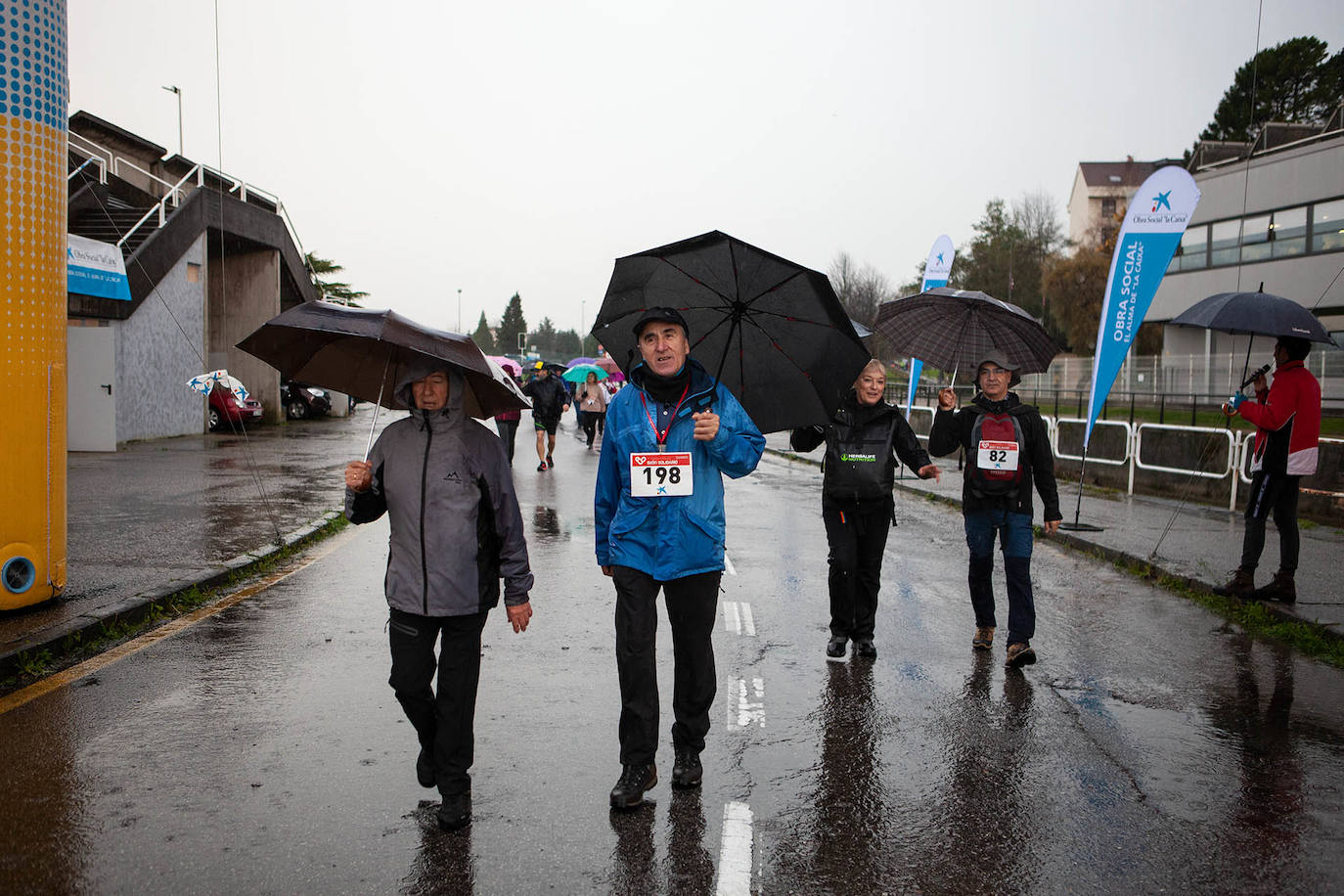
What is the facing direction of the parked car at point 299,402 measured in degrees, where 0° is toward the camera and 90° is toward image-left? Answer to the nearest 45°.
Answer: approximately 315°

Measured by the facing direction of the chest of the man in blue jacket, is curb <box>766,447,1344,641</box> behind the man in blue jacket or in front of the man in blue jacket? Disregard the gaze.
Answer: behind

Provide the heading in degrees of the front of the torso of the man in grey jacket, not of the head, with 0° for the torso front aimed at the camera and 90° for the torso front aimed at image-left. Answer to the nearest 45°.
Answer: approximately 0°

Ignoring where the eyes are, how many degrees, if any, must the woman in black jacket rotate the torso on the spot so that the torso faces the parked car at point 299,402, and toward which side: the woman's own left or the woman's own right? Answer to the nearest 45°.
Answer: approximately 135° to the woman's own right

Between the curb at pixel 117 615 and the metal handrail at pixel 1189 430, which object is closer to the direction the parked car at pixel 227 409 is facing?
the metal handrail

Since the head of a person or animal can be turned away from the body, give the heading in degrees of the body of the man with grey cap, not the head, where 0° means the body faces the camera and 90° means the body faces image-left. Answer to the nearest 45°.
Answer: approximately 0°

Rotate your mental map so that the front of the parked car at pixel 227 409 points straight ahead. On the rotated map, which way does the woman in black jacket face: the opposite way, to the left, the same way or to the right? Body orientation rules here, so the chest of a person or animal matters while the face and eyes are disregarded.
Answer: to the right

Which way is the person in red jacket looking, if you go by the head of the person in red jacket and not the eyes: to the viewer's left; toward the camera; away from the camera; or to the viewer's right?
to the viewer's left

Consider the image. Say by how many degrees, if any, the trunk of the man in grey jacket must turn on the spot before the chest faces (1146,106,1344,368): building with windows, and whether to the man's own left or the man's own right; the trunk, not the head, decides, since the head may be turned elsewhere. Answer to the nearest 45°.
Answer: approximately 135° to the man's own left
